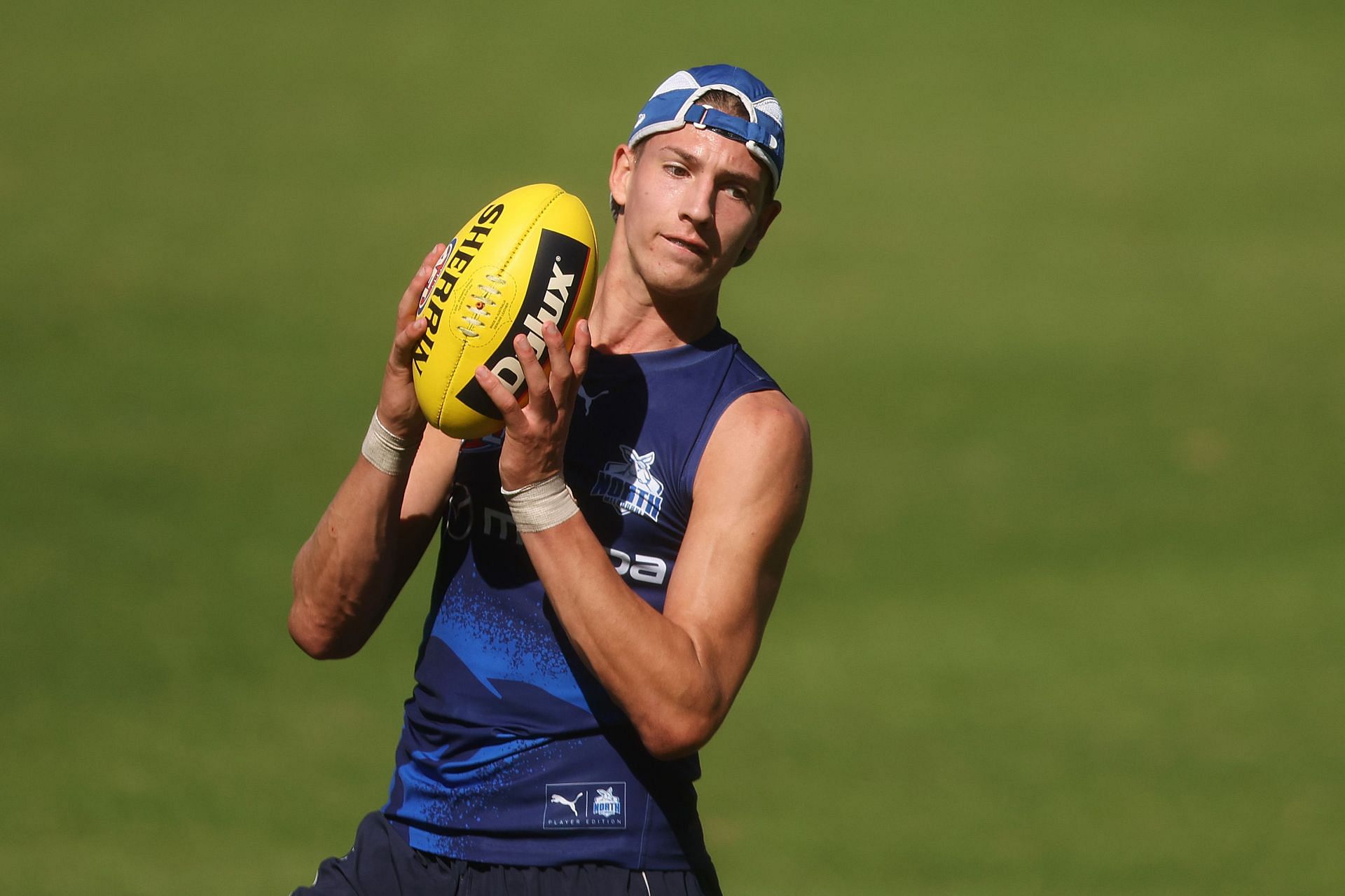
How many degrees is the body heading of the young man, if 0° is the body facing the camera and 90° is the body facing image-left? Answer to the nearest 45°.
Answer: approximately 0°
